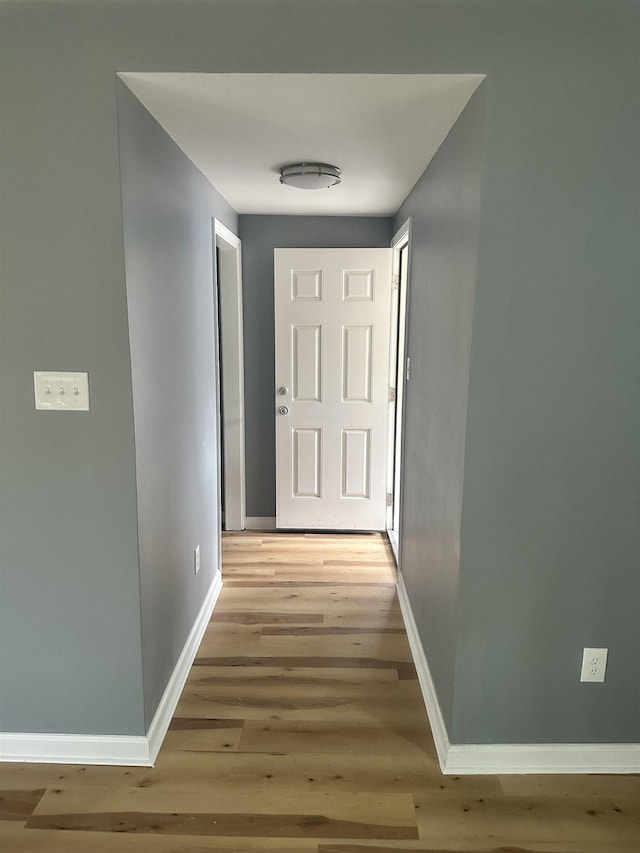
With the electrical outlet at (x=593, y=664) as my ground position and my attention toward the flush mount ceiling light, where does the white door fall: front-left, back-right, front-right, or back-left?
front-right

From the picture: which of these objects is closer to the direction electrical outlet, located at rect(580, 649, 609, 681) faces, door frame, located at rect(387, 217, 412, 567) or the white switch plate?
the white switch plate

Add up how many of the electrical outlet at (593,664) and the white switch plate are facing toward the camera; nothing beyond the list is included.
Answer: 2

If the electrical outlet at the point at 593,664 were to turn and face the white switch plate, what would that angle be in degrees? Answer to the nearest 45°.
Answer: approximately 45° to its right

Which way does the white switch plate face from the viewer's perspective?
toward the camera

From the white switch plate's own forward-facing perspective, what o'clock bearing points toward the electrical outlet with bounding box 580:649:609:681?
The electrical outlet is roughly at 10 o'clock from the white switch plate.

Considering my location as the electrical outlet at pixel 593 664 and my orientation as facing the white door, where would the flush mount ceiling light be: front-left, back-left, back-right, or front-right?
front-left

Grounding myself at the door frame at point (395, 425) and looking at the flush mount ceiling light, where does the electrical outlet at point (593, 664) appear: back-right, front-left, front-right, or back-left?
front-left

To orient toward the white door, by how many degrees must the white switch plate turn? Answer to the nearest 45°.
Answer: approximately 135° to its left

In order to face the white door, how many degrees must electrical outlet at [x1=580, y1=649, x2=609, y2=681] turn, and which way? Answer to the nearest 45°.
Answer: approximately 135° to its right

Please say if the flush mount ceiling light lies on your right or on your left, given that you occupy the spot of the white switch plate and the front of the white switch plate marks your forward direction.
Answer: on your left

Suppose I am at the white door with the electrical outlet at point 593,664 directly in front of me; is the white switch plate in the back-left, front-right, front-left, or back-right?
front-right

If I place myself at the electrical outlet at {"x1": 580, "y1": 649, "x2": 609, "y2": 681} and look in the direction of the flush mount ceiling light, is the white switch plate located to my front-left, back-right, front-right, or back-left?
front-left

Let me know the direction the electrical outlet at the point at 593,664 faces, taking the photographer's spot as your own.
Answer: facing the viewer
